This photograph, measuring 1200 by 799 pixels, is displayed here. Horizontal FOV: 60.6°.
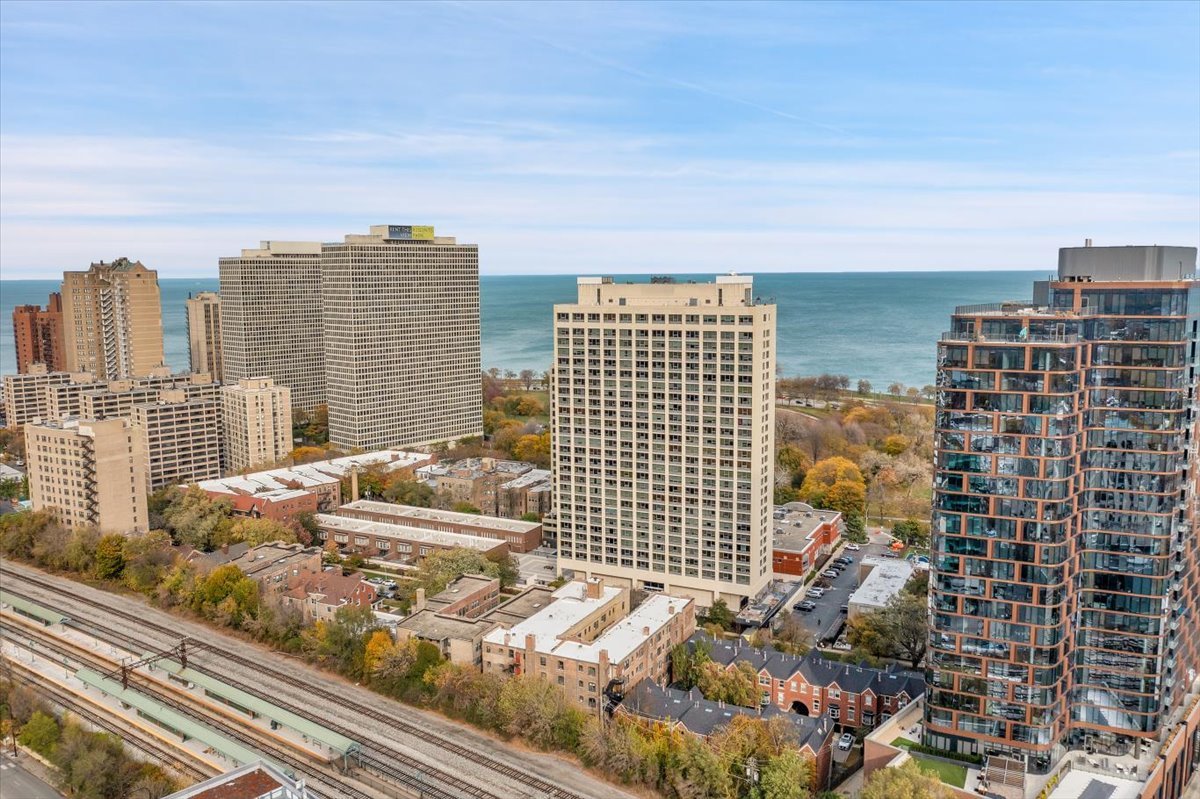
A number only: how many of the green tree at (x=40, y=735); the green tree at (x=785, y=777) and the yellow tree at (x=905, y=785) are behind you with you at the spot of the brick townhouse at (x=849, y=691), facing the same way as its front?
0

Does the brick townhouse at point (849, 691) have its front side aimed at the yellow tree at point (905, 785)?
no

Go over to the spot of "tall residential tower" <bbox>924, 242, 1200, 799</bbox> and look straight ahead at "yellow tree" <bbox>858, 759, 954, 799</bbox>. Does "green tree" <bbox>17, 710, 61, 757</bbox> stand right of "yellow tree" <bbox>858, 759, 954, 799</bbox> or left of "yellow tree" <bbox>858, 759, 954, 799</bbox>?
right

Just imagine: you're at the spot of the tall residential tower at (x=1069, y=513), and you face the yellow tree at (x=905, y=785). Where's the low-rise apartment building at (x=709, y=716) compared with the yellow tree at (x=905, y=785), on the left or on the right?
right

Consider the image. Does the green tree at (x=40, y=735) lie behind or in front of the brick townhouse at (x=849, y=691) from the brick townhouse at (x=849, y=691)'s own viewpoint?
in front

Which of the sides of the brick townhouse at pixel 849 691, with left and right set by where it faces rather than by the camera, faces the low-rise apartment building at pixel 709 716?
front

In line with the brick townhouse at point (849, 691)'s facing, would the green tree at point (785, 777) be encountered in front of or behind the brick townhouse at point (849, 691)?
in front
